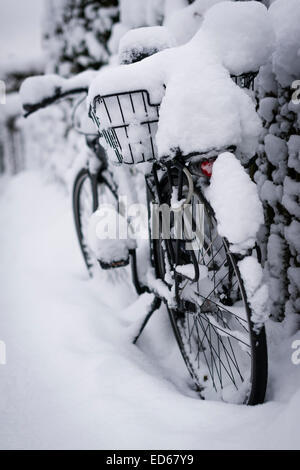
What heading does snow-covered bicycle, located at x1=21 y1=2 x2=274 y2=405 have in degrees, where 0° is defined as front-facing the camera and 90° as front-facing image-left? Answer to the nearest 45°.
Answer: approximately 135°
